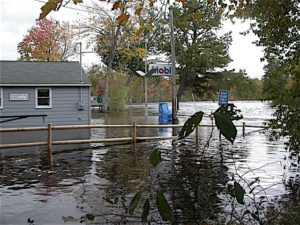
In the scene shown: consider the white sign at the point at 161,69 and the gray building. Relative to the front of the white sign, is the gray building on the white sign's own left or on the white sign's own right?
on the white sign's own right

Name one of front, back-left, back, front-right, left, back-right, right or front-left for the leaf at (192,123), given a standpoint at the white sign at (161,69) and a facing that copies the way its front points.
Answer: front

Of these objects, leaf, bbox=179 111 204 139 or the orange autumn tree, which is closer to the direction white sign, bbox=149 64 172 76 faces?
the leaf

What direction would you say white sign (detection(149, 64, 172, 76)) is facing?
toward the camera

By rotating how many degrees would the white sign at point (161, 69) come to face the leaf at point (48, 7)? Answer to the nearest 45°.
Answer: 0° — it already faces it

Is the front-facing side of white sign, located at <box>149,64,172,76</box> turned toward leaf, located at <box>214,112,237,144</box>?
yes

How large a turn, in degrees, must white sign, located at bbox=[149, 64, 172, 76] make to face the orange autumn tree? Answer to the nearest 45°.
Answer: approximately 135° to its right

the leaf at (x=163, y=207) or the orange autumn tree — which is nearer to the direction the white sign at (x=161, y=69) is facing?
the leaf

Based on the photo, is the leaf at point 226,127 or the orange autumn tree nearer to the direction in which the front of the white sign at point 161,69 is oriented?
the leaf

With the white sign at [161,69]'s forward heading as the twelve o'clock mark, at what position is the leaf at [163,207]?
The leaf is roughly at 12 o'clock from the white sign.
